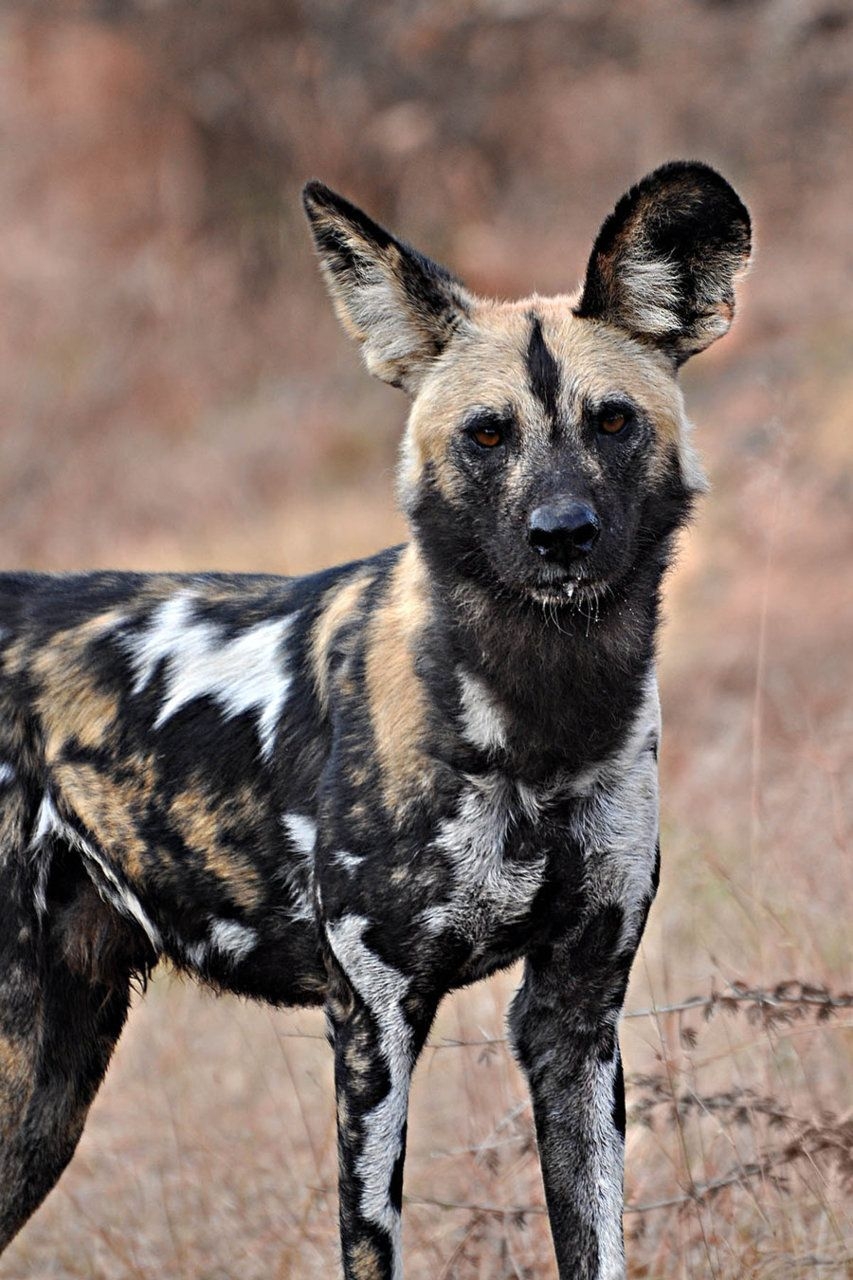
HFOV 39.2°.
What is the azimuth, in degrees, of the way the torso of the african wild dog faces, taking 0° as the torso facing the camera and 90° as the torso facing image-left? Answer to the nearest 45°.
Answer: approximately 315°
